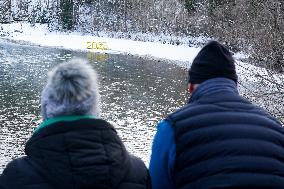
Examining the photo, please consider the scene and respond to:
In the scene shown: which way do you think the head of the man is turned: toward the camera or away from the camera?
away from the camera

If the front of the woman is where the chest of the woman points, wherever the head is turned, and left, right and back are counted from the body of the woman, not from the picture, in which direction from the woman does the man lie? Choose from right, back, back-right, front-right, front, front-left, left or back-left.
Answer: right

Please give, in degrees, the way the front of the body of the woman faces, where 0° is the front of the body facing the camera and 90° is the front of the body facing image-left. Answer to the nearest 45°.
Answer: approximately 180°

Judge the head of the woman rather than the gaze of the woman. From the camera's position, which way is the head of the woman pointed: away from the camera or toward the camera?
away from the camera
